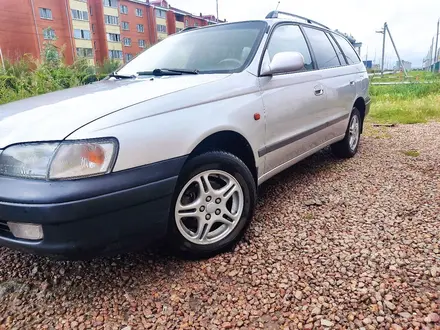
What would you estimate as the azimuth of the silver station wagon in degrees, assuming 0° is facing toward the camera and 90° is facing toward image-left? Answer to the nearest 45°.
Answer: approximately 45°

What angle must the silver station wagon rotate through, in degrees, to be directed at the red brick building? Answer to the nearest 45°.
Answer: approximately 135° to its right
